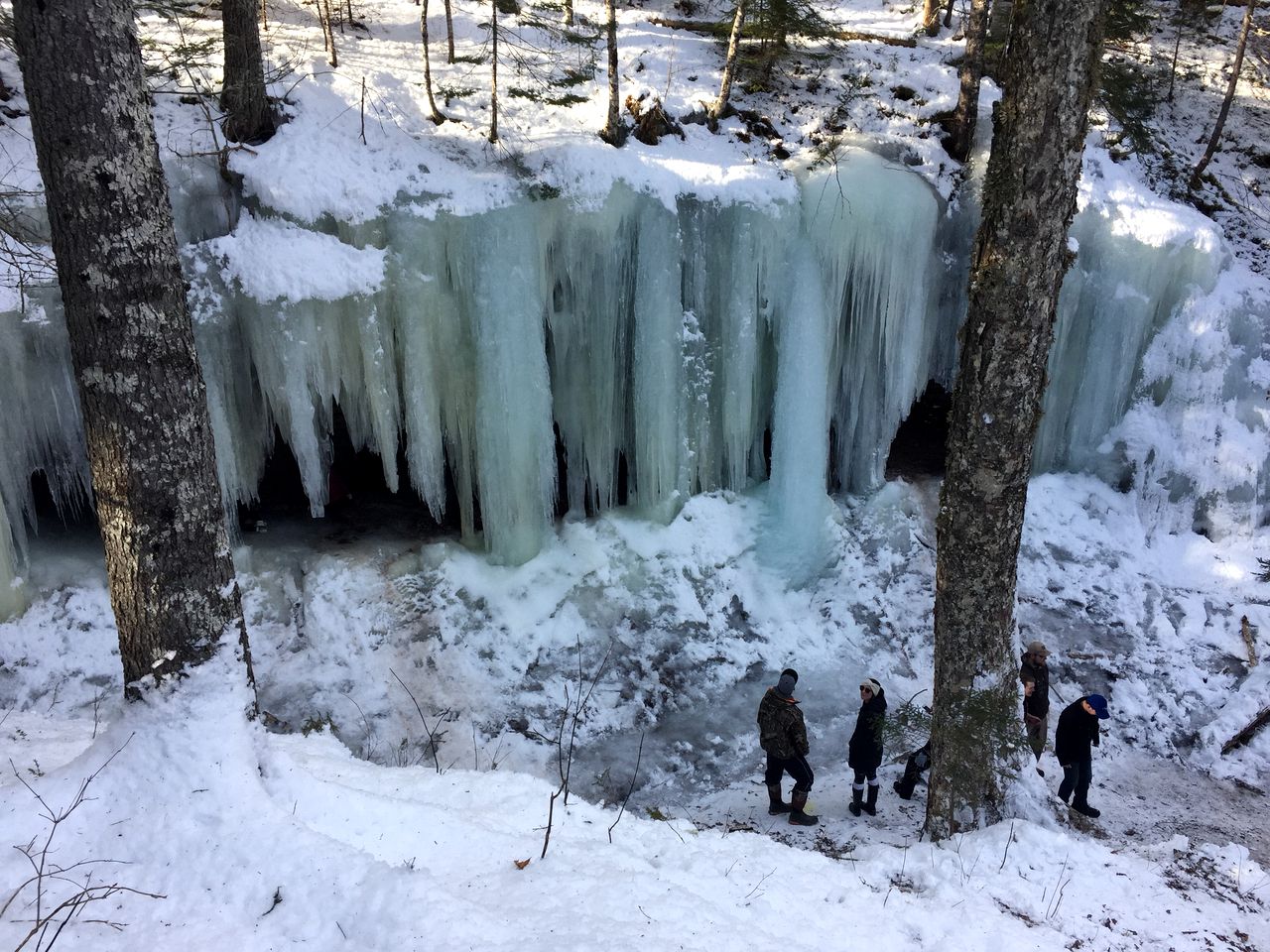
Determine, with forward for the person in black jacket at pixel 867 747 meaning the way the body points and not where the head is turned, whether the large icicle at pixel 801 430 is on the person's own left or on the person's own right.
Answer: on the person's own right

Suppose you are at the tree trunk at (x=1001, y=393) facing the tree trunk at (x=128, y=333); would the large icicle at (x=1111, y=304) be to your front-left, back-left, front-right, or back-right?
back-right

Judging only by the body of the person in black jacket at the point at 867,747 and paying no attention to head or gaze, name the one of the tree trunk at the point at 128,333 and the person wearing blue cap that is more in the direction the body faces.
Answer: the tree trunk

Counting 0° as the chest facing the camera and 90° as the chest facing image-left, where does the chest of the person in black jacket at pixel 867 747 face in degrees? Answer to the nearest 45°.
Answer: approximately 90°

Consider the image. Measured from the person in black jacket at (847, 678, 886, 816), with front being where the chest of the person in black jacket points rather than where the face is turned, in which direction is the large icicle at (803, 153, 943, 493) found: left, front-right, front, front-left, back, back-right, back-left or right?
right

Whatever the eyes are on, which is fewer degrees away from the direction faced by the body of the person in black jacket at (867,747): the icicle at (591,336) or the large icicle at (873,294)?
the icicle

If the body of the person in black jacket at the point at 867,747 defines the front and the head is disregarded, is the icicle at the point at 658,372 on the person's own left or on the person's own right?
on the person's own right

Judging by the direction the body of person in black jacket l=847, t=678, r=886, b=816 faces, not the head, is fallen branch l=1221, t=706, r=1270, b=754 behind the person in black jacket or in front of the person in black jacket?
behind
